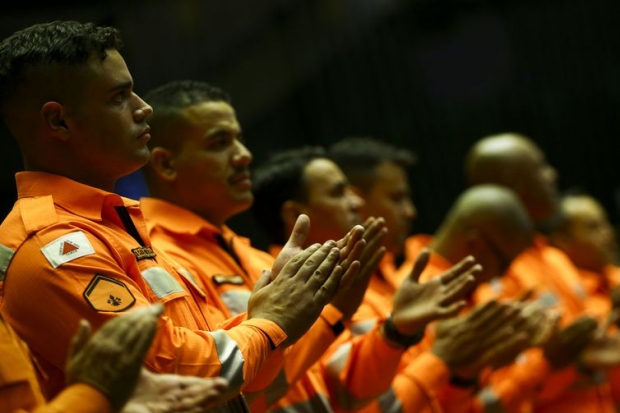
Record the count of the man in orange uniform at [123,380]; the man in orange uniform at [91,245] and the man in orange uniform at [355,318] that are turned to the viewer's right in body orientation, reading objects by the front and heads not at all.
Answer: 3

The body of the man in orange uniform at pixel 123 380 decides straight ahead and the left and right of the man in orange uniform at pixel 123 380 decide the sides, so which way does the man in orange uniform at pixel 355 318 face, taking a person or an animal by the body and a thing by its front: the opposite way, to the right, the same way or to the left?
the same way

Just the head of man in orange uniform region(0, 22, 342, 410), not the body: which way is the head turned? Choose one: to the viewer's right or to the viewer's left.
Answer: to the viewer's right

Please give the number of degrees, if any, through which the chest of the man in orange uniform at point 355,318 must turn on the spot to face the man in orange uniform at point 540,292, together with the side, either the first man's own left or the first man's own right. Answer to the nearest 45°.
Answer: approximately 45° to the first man's own left

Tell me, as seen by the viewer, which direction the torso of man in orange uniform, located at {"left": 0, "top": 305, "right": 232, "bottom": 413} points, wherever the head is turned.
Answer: to the viewer's right

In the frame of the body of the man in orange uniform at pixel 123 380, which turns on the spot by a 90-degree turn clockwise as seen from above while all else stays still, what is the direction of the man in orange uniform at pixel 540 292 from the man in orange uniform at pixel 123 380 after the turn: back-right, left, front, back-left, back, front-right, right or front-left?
back-left

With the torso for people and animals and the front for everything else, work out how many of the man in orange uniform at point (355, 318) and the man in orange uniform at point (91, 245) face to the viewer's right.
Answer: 2

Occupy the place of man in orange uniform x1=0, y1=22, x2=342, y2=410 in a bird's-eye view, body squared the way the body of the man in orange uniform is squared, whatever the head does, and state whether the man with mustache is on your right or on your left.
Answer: on your left

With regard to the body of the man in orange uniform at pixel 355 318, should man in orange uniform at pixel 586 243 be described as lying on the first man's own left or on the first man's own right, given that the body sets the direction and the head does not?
on the first man's own left

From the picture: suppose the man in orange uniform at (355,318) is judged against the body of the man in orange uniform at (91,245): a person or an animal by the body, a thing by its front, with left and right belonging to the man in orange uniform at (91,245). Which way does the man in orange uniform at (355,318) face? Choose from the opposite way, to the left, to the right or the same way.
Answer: the same way

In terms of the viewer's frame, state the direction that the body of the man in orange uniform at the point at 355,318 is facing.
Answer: to the viewer's right

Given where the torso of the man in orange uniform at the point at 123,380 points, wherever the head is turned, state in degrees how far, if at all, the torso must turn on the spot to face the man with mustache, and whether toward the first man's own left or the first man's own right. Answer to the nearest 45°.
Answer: approximately 90° to the first man's own left

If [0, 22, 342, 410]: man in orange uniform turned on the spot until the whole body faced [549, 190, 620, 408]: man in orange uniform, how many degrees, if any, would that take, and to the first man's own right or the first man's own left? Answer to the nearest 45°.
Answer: approximately 45° to the first man's own left

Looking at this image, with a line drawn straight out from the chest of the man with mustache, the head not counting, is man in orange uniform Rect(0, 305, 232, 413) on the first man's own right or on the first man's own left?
on the first man's own right

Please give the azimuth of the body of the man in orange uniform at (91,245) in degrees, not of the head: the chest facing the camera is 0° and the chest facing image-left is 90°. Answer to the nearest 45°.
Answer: approximately 270°

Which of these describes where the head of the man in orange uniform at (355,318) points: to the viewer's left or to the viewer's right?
to the viewer's right
